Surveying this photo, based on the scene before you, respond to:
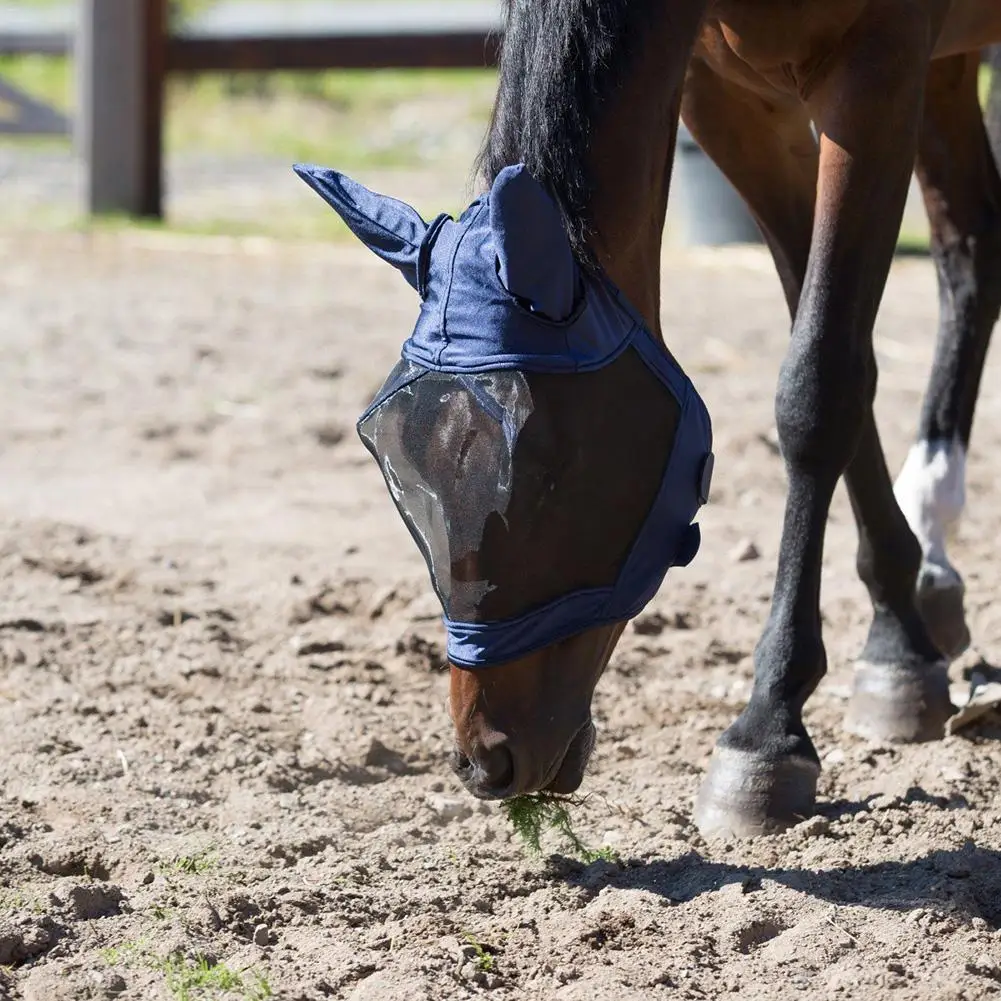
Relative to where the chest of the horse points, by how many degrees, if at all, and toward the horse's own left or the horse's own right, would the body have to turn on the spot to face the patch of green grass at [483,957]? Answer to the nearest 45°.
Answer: approximately 45° to the horse's own left

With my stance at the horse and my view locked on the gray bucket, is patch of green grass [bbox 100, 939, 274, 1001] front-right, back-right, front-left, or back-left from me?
back-left

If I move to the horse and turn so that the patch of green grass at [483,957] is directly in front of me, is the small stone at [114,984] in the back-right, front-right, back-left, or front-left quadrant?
front-right

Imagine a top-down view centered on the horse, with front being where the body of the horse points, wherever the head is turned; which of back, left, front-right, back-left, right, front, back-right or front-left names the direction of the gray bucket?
back-right

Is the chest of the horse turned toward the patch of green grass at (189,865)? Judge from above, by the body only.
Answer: yes

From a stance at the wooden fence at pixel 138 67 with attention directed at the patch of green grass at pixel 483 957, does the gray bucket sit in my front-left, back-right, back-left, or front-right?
front-left

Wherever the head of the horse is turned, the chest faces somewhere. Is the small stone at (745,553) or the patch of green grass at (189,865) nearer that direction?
the patch of green grass

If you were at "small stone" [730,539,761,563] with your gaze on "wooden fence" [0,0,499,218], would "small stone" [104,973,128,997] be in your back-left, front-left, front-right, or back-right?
back-left

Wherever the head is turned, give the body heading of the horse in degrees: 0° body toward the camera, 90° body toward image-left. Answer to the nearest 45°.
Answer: approximately 45°

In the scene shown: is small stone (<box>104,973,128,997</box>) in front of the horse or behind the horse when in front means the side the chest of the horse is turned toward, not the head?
in front
